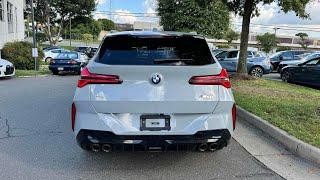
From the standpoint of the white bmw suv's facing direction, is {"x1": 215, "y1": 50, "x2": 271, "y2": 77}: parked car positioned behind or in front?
in front

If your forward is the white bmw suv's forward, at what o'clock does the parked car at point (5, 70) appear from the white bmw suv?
The parked car is roughly at 11 o'clock from the white bmw suv.

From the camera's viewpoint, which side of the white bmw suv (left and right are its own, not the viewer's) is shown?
back

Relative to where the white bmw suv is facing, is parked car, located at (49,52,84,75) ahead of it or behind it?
ahead
